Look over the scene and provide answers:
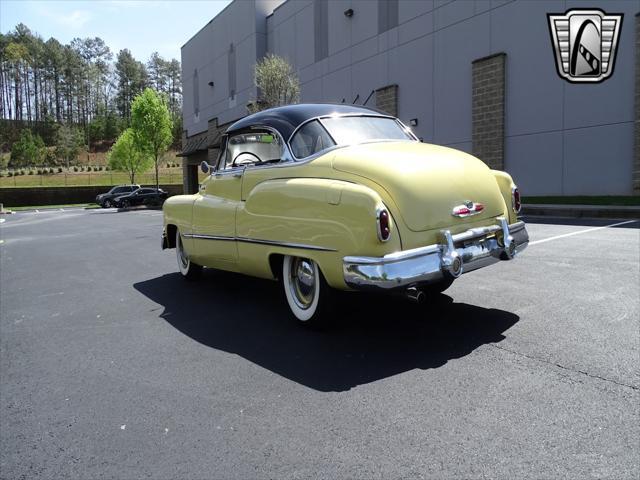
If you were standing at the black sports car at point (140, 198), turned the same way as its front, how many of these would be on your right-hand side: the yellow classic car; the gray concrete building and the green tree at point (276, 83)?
0

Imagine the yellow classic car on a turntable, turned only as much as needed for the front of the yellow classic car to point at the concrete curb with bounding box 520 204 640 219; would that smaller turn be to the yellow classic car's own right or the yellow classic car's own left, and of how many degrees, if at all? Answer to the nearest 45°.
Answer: approximately 90° to the yellow classic car's own right

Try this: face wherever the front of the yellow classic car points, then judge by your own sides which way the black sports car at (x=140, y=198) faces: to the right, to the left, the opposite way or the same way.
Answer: to the left

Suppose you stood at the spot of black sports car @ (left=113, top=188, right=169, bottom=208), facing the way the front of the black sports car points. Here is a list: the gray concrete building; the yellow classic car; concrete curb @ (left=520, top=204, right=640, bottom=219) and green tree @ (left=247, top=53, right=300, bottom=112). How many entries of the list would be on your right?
0

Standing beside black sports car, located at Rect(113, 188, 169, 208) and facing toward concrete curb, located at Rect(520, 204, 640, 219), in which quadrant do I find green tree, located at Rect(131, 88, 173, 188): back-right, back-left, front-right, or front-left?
back-left

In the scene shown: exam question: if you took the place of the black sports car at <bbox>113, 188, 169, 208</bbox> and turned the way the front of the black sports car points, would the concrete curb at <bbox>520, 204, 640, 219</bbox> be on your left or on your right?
on your left

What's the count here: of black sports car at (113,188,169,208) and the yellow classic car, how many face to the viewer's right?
0

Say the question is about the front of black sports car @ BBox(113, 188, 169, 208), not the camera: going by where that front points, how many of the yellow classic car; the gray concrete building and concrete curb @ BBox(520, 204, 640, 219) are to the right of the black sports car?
0

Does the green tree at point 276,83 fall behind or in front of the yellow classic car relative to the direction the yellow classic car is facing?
in front

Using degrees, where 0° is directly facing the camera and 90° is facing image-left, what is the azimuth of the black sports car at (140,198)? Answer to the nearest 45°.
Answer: approximately 45°

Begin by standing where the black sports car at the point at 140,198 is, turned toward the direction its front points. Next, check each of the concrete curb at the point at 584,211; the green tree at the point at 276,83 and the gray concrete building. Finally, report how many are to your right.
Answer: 0

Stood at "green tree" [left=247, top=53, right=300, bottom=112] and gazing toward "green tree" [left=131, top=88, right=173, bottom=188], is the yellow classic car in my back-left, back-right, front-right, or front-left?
back-left

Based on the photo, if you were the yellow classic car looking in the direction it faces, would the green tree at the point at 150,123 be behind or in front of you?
in front

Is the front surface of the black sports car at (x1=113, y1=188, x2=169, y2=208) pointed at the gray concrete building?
no

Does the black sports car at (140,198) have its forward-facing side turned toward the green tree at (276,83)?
no

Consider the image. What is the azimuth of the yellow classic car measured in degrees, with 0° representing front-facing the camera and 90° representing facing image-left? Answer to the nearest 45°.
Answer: approximately 135°

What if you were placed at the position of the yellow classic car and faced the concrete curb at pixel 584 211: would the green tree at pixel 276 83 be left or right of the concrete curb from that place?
left

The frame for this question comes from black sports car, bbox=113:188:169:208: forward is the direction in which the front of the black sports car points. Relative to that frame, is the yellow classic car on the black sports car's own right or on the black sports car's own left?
on the black sports car's own left
